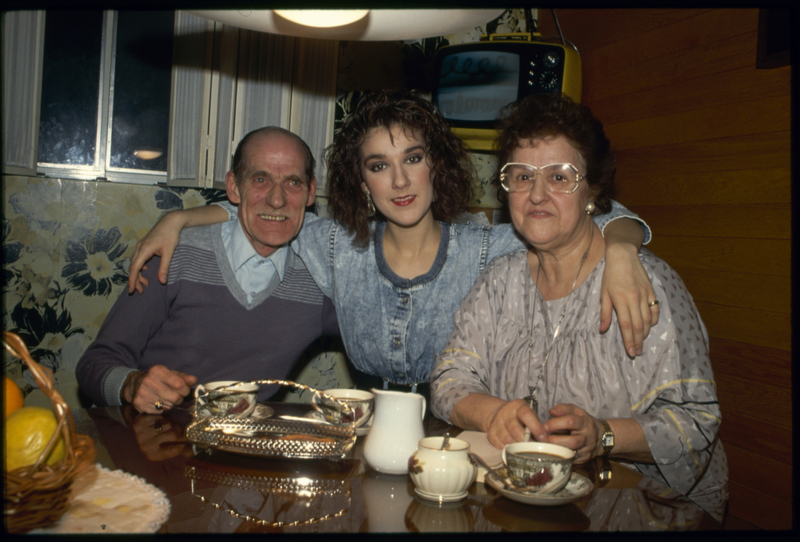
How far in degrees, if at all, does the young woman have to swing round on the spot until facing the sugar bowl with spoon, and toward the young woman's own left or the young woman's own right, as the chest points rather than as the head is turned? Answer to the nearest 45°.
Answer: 0° — they already face it

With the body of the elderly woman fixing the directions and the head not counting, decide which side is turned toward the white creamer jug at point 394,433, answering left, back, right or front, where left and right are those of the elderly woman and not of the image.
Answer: front

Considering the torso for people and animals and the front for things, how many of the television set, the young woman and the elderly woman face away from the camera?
0

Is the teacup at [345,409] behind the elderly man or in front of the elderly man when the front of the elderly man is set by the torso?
in front

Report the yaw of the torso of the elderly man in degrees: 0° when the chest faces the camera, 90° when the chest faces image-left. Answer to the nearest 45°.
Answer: approximately 0°

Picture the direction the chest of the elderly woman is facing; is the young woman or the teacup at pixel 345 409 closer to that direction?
the teacup

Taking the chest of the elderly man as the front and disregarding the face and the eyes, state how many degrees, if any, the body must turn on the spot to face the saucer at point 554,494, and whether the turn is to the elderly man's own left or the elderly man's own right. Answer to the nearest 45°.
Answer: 0° — they already face it

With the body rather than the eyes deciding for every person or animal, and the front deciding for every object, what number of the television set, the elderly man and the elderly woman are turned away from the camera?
0

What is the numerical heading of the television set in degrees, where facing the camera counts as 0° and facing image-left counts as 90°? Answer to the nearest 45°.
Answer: approximately 45°

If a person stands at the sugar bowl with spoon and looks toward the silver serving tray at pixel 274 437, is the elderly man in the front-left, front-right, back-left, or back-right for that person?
front-right

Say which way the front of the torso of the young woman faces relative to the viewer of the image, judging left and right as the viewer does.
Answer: facing the viewer

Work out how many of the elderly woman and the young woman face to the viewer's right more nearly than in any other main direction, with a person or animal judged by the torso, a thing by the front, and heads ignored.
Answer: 0

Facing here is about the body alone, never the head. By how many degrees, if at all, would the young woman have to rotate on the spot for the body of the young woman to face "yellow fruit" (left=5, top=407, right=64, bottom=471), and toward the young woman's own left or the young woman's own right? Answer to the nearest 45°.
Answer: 0° — they already face it
